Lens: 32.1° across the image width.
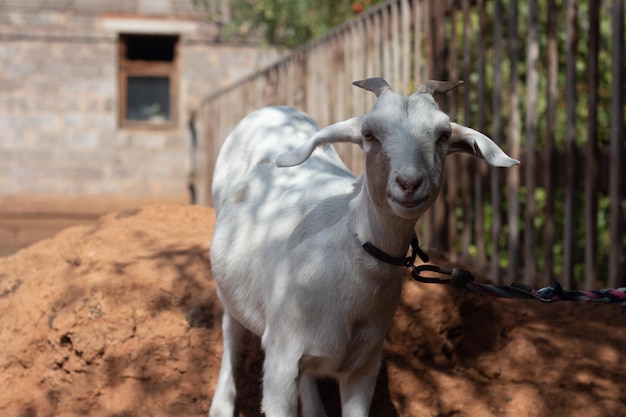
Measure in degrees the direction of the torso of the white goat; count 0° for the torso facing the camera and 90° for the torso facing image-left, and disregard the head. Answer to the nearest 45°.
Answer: approximately 315°
